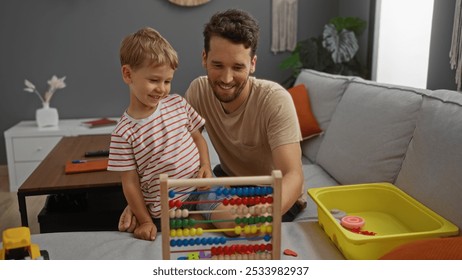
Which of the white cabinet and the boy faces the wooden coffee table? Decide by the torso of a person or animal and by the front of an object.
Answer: the white cabinet

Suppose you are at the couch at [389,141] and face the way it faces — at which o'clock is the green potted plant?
The green potted plant is roughly at 4 o'clock from the couch.

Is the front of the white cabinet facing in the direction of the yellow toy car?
yes

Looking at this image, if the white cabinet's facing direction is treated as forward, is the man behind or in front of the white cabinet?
in front

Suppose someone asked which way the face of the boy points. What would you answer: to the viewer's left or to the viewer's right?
to the viewer's right

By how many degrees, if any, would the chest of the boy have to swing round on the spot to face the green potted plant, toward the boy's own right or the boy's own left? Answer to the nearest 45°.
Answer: approximately 90° to the boy's own left

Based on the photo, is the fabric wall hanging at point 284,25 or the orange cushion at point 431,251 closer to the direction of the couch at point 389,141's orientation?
the orange cushion

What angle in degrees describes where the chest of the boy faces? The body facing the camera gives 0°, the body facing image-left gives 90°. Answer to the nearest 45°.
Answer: approximately 315°
